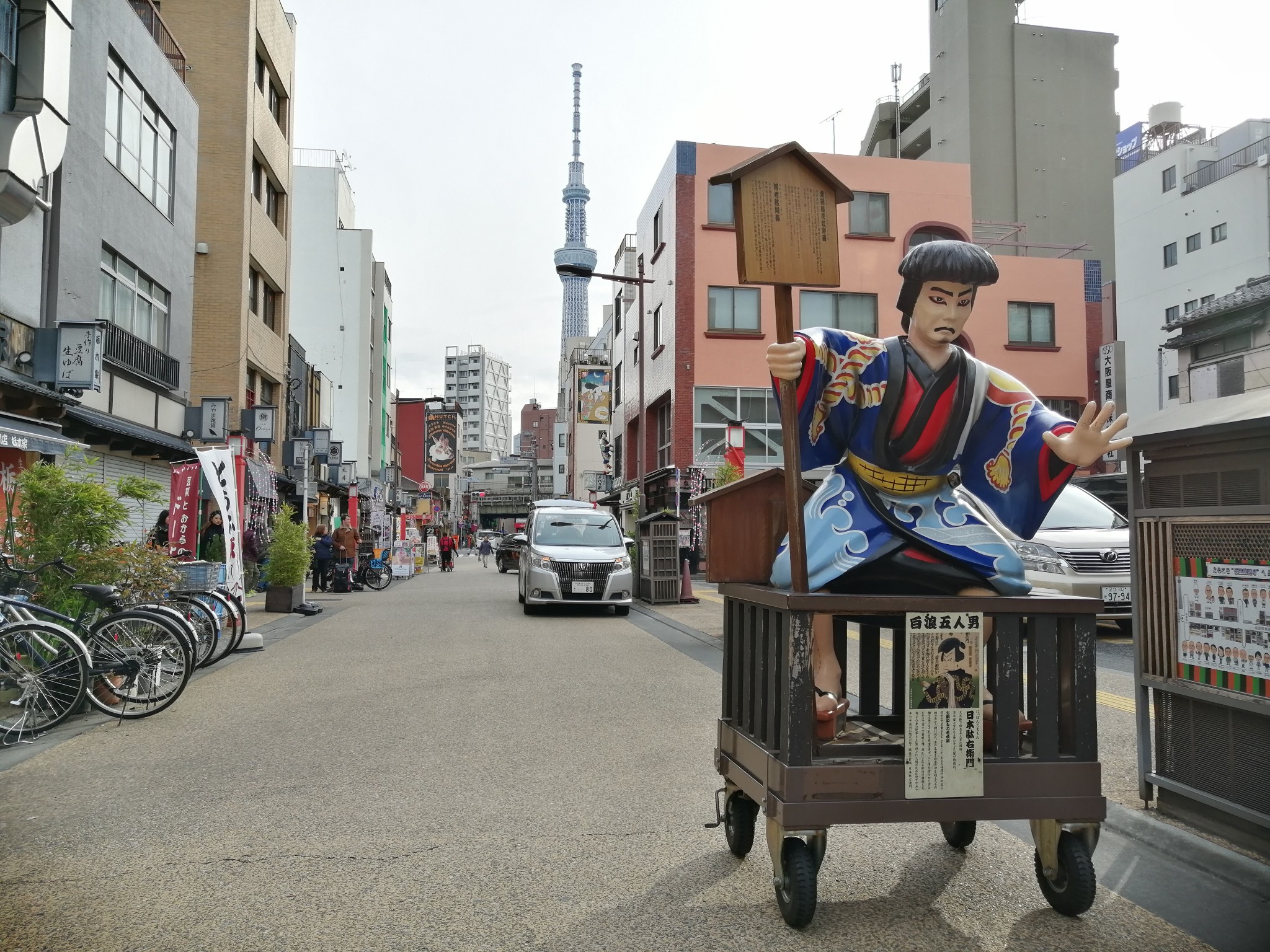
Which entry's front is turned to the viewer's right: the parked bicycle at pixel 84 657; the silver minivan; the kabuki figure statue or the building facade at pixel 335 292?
the building facade

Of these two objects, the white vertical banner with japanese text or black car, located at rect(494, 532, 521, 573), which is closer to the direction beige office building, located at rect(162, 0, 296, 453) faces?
the black car

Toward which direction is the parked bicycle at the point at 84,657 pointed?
to the viewer's left

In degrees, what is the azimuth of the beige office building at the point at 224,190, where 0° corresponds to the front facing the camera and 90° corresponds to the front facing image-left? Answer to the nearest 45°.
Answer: approximately 270°

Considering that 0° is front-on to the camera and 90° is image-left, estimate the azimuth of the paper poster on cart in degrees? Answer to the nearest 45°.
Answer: approximately 0°

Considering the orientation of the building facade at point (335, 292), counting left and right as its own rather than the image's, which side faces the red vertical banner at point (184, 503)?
right

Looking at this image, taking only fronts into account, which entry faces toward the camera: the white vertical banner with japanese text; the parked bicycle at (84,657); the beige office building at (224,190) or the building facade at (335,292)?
the white vertical banner with japanese text

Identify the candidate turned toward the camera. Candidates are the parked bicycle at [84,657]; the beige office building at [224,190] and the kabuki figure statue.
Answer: the kabuki figure statue

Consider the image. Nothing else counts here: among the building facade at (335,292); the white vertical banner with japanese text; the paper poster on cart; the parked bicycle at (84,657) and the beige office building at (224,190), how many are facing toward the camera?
2

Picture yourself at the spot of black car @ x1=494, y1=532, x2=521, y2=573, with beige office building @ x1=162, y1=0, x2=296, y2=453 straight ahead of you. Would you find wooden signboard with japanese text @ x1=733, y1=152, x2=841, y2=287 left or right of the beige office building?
left
